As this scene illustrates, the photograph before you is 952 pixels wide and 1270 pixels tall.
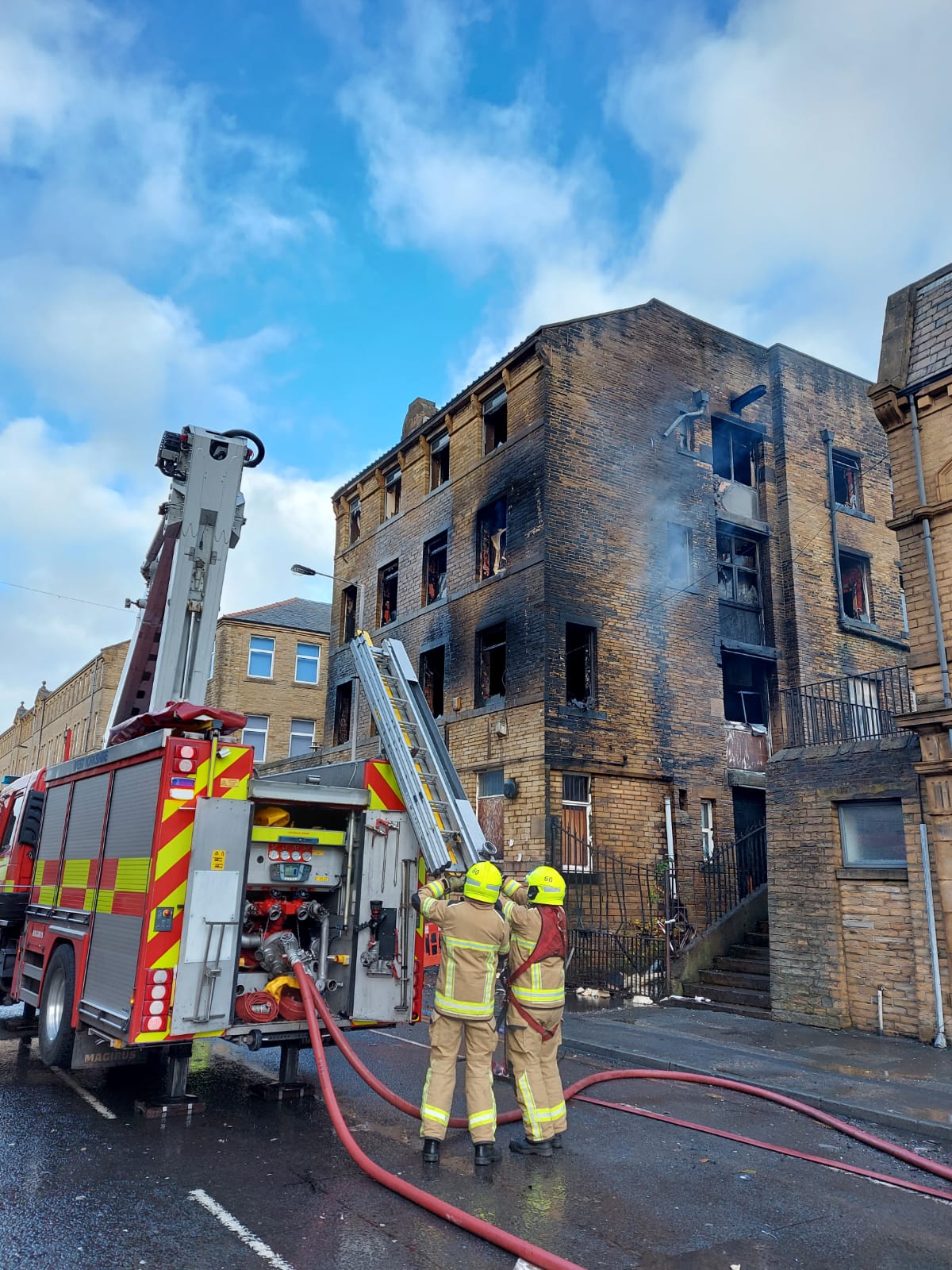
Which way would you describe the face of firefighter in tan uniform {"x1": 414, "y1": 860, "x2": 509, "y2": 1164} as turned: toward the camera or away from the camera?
away from the camera

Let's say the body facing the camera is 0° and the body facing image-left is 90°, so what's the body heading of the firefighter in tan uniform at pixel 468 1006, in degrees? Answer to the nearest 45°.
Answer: approximately 180°

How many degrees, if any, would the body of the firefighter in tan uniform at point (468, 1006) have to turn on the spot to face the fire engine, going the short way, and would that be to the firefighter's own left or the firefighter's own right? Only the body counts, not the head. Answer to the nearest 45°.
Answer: approximately 45° to the firefighter's own left

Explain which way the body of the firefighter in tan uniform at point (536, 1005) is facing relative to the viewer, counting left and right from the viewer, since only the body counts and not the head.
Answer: facing away from the viewer and to the left of the viewer

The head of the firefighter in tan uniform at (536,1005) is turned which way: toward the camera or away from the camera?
away from the camera

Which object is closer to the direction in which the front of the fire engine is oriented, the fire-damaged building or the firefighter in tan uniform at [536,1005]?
the fire-damaged building

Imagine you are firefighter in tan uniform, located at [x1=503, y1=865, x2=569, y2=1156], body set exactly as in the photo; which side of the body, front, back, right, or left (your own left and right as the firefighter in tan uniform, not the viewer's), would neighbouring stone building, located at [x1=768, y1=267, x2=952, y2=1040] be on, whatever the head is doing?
right

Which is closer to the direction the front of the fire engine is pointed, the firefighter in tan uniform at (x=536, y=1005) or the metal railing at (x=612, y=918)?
the metal railing

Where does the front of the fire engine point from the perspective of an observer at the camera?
facing away from the viewer and to the left of the viewer
